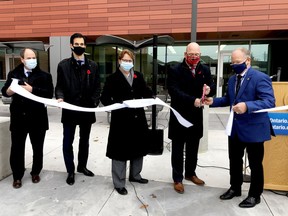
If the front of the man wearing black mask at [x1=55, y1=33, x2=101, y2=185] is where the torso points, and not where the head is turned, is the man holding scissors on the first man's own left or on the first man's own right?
on the first man's own left

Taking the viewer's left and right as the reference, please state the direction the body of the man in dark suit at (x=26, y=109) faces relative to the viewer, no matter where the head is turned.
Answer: facing the viewer

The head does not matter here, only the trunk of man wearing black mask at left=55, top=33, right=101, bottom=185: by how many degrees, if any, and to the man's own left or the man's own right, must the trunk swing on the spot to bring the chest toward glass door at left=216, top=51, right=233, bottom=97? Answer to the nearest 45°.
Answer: approximately 135° to the man's own left

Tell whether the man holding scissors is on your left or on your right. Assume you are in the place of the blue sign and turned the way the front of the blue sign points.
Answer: on your right

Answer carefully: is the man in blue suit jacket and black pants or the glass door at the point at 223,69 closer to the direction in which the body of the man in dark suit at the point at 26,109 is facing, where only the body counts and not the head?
the man in blue suit jacket and black pants

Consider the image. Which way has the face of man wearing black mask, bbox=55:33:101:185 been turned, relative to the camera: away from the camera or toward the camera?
toward the camera

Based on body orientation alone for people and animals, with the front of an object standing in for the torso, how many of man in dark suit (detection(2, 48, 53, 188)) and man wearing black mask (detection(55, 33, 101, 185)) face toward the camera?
2

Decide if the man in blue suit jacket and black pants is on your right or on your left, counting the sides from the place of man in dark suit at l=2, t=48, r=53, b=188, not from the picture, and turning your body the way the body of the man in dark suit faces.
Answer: on your left

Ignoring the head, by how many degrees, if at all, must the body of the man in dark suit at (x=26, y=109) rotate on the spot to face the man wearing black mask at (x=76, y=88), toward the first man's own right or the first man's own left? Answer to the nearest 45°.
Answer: approximately 90° to the first man's own left

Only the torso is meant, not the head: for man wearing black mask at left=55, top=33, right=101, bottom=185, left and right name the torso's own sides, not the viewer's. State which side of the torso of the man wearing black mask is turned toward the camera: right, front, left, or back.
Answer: front

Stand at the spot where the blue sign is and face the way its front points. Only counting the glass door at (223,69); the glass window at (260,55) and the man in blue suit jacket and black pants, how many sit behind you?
2

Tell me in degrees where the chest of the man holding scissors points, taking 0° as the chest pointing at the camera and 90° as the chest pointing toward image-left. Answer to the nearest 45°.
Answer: approximately 315°

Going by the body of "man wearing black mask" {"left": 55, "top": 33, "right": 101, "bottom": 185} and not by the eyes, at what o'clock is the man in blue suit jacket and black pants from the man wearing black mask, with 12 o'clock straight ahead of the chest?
The man in blue suit jacket and black pants is roughly at 10 o'clock from the man wearing black mask.

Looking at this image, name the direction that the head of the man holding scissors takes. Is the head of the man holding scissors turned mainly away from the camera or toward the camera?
toward the camera

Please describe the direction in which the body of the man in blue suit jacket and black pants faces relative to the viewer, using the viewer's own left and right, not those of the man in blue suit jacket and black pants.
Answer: facing the viewer and to the left of the viewer

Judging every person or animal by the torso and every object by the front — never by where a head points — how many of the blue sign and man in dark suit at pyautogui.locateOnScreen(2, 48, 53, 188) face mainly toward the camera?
2
